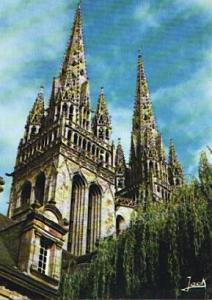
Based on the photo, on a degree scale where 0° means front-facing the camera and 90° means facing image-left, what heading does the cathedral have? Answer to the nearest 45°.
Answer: approximately 315°
